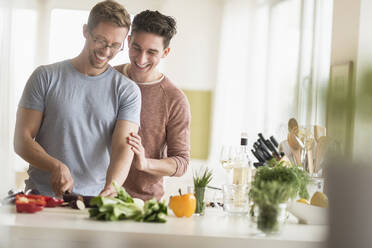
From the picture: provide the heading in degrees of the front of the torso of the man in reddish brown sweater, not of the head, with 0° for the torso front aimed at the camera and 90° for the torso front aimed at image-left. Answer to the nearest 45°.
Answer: approximately 45°

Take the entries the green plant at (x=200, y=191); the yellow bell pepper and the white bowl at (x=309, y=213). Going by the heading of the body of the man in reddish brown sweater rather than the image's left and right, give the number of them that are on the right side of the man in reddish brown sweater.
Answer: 0

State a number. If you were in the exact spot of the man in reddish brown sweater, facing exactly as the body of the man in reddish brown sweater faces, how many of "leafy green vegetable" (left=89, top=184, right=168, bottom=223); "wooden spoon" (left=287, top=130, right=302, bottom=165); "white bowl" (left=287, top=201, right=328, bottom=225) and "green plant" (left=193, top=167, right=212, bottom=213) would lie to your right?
0

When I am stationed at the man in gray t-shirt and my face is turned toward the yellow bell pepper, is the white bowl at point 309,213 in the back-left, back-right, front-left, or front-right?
front-left

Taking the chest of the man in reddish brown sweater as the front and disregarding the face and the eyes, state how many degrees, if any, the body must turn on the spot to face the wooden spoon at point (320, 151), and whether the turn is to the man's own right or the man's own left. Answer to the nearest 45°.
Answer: approximately 90° to the man's own left

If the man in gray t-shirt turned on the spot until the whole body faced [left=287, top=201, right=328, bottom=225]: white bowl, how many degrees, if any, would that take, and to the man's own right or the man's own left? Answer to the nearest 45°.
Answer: approximately 45° to the man's own left

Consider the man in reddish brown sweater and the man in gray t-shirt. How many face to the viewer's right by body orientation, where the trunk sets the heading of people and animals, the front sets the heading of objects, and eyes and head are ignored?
0

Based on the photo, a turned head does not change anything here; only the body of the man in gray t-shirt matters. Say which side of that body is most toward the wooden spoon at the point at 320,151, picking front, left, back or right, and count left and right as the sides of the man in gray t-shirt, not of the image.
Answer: left

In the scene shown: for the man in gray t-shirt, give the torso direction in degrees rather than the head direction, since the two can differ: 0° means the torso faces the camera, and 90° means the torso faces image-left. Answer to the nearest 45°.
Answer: approximately 0°

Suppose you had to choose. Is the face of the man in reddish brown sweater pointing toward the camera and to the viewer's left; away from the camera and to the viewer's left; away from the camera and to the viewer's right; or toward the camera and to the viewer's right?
toward the camera and to the viewer's left

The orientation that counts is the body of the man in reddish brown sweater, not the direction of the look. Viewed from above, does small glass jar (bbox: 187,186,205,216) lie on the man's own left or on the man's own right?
on the man's own left

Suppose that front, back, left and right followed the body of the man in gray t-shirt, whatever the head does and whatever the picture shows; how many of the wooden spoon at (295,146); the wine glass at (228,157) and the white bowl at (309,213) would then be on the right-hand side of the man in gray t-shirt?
0

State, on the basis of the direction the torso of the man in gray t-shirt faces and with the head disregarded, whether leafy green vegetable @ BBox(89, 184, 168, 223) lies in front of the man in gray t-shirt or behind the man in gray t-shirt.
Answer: in front

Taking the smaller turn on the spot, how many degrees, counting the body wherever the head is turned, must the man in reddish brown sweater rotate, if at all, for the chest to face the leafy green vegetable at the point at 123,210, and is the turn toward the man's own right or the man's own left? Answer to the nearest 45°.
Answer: approximately 45° to the man's own left
